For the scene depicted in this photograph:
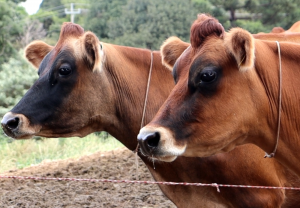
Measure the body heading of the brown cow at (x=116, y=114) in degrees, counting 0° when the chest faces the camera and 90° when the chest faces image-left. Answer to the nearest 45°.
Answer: approximately 90°

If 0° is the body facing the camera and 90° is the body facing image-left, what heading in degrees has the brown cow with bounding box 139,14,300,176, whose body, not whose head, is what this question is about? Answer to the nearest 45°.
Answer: approximately 90°

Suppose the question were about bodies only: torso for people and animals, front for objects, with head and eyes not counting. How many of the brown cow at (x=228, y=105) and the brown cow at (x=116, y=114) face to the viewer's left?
2

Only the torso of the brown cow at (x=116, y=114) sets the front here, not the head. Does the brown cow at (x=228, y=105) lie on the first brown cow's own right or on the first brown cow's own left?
on the first brown cow's own left

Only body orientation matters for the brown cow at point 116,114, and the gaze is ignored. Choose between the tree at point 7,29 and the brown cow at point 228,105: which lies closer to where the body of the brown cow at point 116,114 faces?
the tree

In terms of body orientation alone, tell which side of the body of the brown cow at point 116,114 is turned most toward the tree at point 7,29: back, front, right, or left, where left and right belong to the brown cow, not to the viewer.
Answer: right

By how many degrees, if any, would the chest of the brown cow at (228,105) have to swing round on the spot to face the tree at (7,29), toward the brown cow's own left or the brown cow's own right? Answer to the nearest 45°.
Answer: approximately 45° to the brown cow's own right

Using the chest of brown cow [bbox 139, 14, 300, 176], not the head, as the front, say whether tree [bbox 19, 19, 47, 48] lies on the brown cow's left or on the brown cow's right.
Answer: on the brown cow's right
